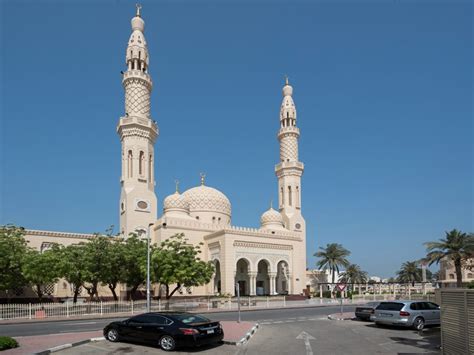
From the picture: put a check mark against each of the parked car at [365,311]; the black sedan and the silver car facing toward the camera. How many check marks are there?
0

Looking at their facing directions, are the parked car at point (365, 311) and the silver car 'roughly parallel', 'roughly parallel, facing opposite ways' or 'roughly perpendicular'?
roughly parallel

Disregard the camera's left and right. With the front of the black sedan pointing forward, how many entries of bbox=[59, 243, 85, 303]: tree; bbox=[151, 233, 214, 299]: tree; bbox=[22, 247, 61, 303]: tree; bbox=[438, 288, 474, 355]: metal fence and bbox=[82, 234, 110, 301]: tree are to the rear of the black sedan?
1

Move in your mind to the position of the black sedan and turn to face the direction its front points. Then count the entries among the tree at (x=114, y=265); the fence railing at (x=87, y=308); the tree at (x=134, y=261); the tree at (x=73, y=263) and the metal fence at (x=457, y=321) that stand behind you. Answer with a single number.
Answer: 1

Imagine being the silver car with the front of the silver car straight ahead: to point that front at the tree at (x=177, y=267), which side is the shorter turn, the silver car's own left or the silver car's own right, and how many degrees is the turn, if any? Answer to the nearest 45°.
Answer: approximately 90° to the silver car's own left

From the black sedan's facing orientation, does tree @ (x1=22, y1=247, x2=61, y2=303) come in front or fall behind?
in front

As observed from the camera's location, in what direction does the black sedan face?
facing away from the viewer and to the left of the viewer

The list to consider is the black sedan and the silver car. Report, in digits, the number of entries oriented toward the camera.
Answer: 0
